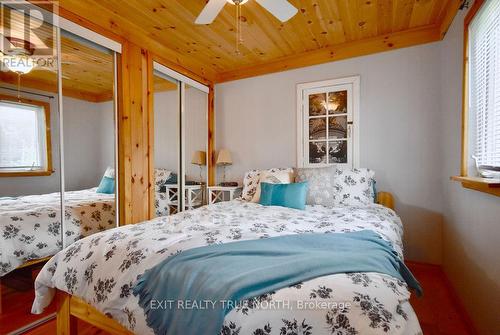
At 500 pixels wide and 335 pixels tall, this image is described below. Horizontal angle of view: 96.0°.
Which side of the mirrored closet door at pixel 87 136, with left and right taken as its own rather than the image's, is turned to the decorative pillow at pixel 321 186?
front

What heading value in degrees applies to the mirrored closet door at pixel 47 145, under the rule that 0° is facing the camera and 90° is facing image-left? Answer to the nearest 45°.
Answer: approximately 315°

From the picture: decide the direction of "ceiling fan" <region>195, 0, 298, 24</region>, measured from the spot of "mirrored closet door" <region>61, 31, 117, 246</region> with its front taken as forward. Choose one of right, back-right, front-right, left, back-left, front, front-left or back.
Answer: front

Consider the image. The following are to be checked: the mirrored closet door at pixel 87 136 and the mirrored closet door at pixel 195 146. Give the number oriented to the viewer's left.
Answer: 0

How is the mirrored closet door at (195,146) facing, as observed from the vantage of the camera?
facing the viewer and to the right of the viewer

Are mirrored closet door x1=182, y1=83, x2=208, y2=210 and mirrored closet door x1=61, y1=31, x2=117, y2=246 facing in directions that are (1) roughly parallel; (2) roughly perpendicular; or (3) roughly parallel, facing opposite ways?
roughly parallel

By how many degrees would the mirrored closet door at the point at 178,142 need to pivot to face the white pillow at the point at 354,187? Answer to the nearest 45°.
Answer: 0° — it already faces it

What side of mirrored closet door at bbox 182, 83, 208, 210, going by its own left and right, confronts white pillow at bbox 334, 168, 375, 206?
front

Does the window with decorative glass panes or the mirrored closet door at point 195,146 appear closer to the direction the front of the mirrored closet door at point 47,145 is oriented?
the window with decorative glass panes

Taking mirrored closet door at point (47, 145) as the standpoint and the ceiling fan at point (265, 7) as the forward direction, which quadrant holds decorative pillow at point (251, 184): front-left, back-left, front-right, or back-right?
front-left
